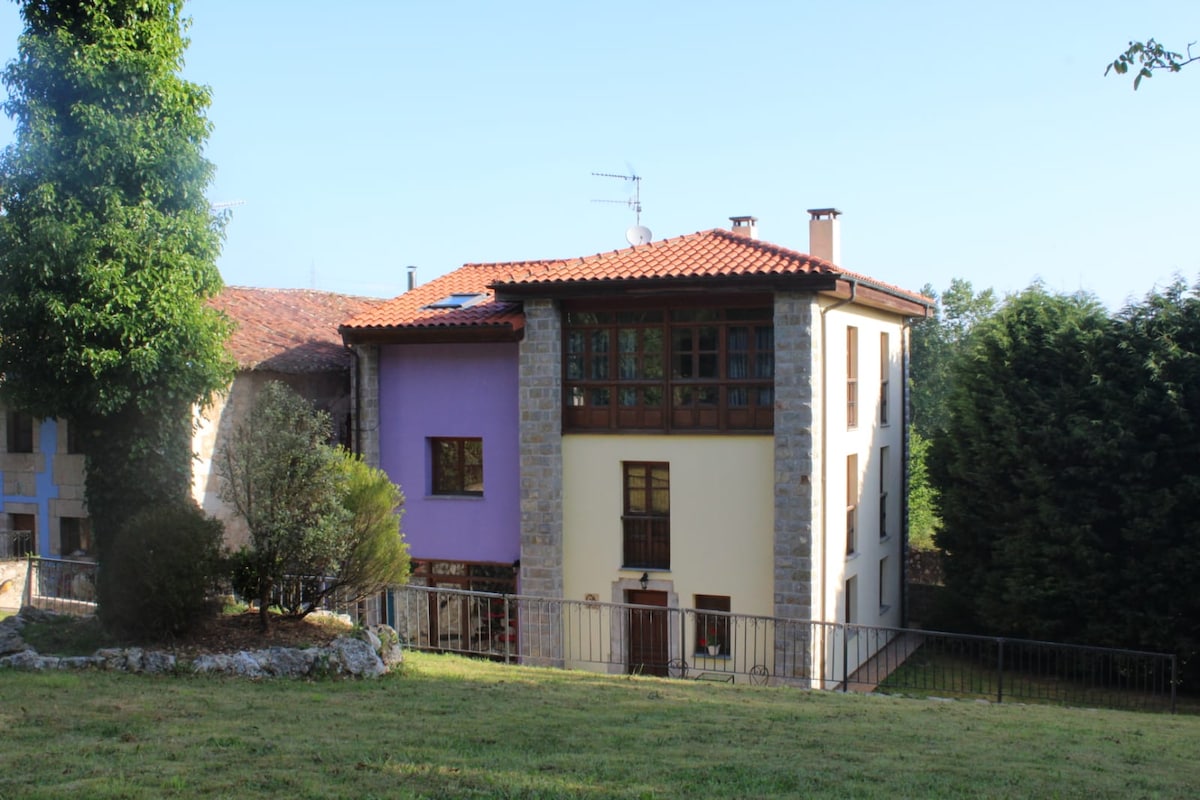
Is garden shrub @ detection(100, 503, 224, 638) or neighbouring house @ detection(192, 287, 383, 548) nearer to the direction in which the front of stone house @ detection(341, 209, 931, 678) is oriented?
the garden shrub

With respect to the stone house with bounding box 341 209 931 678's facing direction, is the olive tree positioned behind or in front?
in front

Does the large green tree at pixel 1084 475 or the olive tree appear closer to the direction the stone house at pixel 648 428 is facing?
the olive tree

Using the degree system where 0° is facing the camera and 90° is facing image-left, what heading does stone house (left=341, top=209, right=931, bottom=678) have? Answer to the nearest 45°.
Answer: approximately 0°
